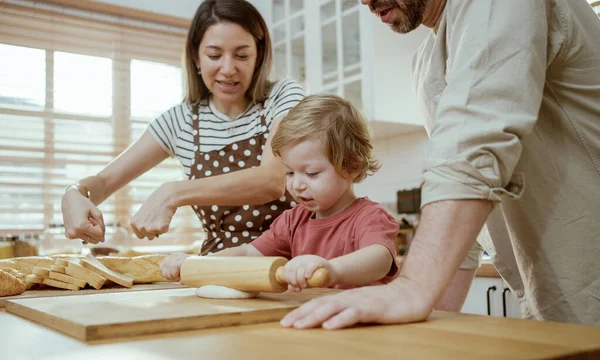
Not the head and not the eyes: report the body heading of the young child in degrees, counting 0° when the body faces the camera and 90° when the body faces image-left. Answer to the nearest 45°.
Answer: approximately 45°

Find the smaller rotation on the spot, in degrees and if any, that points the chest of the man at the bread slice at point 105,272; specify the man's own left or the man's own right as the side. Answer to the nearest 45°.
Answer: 0° — they already face it

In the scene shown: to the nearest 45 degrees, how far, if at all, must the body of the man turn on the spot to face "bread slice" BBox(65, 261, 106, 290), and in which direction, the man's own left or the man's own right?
0° — they already face it

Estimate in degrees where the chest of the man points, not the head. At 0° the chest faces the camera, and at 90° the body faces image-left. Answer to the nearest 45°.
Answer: approximately 90°

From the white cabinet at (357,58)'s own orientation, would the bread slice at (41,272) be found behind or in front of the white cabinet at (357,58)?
in front

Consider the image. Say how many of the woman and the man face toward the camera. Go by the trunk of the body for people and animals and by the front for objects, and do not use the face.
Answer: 1

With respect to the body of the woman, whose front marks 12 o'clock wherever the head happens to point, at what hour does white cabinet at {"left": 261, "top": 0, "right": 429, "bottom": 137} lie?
The white cabinet is roughly at 7 o'clock from the woman.

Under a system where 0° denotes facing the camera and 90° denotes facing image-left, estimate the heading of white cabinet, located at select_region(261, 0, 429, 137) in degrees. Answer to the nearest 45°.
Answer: approximately 45°

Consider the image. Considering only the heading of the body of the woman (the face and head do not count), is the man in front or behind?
in front

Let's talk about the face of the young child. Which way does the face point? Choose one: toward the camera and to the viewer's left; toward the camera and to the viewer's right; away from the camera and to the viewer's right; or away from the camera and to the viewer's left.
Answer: toward the camera and to the viewer's left
